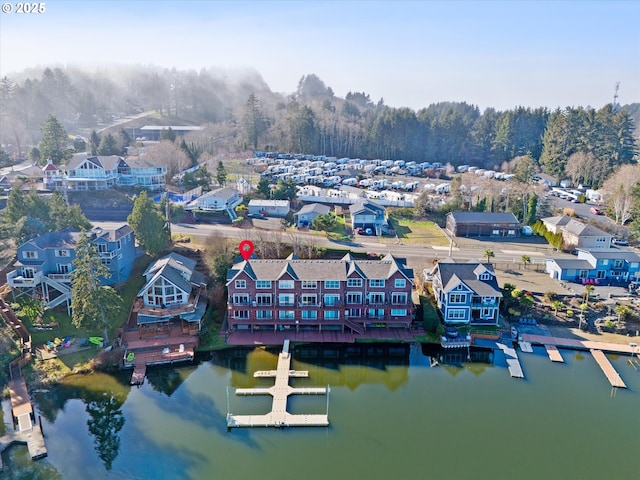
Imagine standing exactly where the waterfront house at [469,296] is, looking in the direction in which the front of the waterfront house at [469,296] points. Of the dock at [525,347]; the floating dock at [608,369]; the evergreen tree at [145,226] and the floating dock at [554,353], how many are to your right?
1

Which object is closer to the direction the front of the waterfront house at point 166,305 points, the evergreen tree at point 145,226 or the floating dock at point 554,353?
the floating dock

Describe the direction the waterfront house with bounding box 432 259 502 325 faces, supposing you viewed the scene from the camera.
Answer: facing the viewer

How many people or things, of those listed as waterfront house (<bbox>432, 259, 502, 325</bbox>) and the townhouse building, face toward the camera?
2

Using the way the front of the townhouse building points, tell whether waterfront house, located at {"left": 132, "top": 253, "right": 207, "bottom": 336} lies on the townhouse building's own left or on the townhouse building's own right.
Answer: on the townhouse building's own right

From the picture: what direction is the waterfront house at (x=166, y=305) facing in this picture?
toward the camera

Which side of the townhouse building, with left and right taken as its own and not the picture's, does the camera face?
front

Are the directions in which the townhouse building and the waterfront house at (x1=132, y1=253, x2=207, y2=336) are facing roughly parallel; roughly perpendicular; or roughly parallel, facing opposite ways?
roughly parallel

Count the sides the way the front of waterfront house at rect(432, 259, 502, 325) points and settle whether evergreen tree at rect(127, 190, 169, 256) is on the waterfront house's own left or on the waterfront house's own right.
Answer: on the waterfront house's own right

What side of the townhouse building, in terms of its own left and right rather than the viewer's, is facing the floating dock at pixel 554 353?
left

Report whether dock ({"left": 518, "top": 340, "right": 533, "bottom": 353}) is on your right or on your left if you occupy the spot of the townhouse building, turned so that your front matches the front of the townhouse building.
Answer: on your left

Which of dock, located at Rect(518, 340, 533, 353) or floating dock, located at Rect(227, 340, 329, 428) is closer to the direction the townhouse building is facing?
the floating dock
